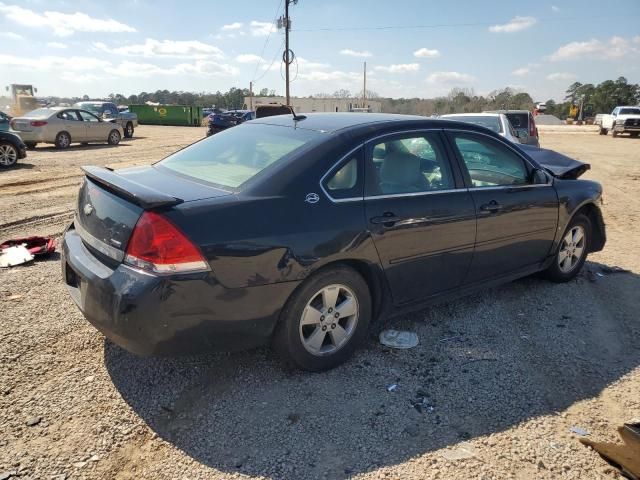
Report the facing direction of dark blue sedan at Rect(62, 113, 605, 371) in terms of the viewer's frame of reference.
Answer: facing away from the viewer and to the right of the viewer

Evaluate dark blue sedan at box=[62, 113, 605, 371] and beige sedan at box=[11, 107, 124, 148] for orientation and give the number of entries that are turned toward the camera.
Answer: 0

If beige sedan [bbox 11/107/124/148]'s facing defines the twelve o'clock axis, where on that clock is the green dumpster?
The green dumpster is roughly at 11 o'clock from the beige sedan.

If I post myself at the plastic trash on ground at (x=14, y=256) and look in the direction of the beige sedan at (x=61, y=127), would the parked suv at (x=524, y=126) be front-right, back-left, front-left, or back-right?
front-right

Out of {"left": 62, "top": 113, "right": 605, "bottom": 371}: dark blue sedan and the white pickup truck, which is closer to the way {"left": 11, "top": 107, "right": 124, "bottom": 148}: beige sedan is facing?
the white pickup truck

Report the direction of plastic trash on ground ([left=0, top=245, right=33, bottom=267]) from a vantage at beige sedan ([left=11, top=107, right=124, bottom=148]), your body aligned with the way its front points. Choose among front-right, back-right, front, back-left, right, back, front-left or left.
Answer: back-right

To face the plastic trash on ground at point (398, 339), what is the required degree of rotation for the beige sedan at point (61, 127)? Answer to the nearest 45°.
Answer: approximately 135° to its right

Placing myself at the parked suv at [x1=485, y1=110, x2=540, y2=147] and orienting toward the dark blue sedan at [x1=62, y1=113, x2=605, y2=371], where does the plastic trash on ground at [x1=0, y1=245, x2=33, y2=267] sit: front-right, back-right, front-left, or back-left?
front-right

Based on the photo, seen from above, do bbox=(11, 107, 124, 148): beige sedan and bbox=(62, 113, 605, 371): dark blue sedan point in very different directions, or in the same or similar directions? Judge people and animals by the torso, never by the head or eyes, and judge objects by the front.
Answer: same or similar directions

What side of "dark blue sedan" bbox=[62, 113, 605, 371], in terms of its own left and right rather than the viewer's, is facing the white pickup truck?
front

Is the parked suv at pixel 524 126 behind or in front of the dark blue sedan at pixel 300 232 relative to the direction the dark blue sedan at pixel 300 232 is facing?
in front

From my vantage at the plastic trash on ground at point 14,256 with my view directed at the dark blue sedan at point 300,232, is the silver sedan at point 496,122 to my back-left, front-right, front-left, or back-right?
front-left
